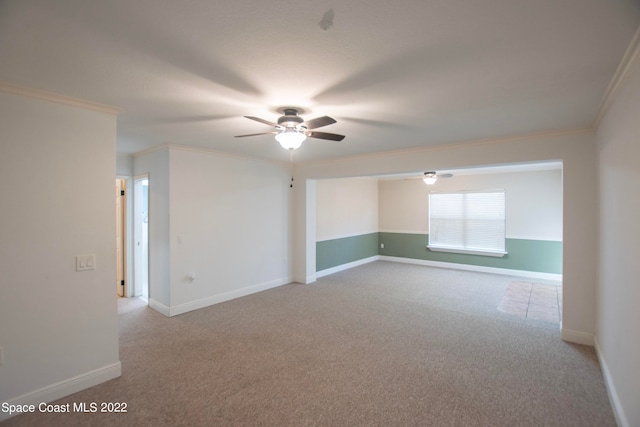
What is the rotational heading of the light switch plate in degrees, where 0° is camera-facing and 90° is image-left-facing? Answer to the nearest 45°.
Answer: approximately 0°

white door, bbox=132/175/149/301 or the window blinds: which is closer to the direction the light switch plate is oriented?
the window blinds

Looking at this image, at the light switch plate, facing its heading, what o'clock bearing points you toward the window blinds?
The window blinds is roughly at 9 o'clock from the light switch plate.

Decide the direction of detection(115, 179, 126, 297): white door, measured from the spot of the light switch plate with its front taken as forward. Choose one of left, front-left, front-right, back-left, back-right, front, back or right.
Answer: back

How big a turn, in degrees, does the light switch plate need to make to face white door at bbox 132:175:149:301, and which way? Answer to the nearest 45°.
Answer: approximately 180°
